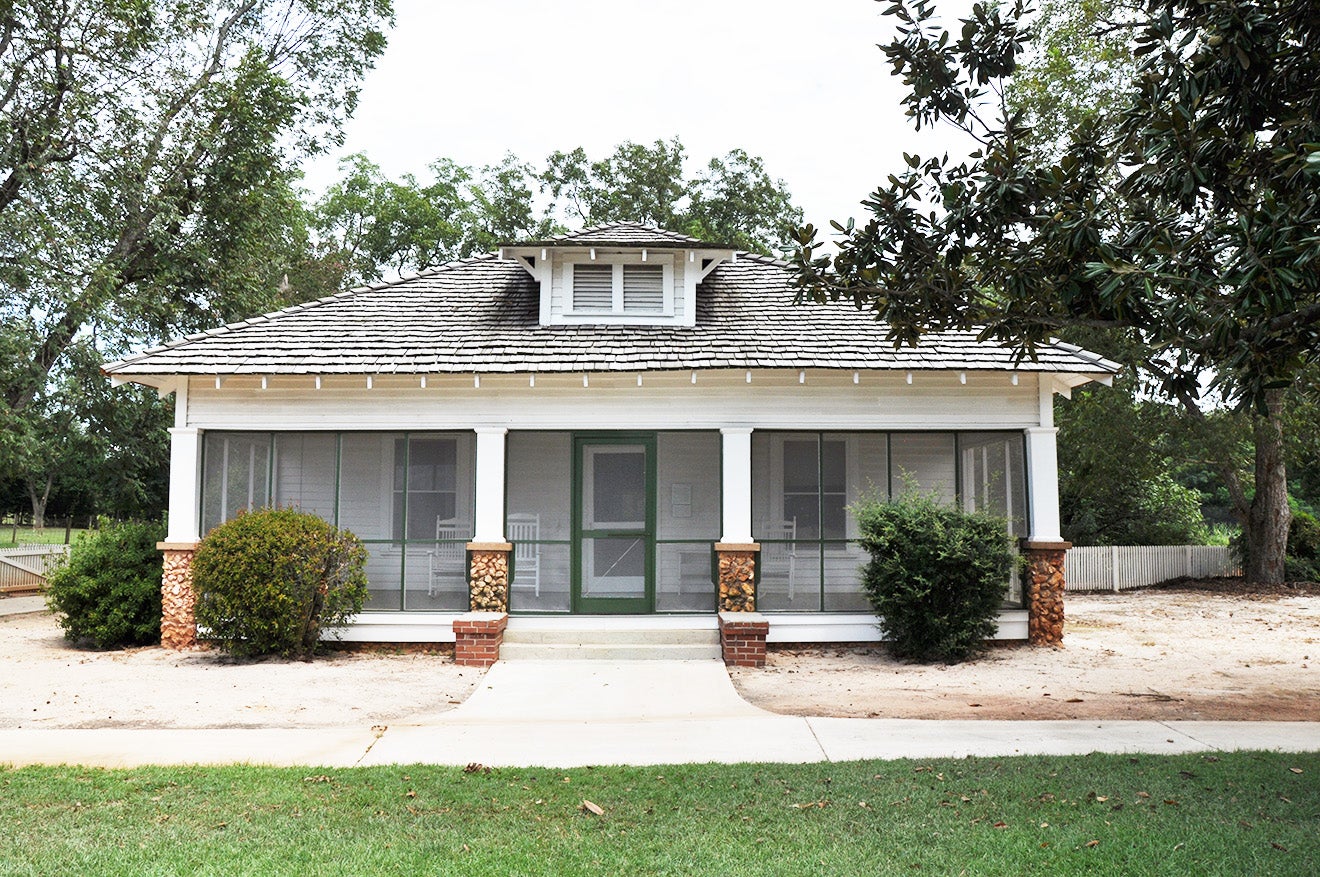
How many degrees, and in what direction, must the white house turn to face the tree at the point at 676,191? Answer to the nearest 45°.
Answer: approximately 180°

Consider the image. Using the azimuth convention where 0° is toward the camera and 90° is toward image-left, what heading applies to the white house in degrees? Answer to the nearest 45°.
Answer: approximately 0°

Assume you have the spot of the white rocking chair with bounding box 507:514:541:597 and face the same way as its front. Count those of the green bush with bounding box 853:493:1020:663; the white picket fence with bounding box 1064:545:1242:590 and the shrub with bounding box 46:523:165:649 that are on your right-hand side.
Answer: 1

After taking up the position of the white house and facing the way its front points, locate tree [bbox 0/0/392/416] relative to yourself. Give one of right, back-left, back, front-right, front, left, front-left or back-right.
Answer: back-right

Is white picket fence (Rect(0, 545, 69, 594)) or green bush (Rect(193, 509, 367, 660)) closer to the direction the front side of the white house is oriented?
the green bush

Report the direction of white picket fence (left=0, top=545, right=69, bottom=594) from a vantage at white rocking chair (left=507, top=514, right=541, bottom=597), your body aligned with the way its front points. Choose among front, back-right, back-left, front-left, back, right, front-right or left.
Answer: back-right

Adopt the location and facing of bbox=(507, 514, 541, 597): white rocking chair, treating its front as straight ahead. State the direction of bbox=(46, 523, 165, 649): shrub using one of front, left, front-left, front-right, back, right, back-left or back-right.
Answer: right

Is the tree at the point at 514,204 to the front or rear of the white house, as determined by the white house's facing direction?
to the rear

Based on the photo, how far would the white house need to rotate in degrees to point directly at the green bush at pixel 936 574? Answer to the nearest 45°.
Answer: approximately 90° to its left

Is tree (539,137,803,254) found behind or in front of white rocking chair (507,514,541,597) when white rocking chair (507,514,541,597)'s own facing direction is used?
behind
